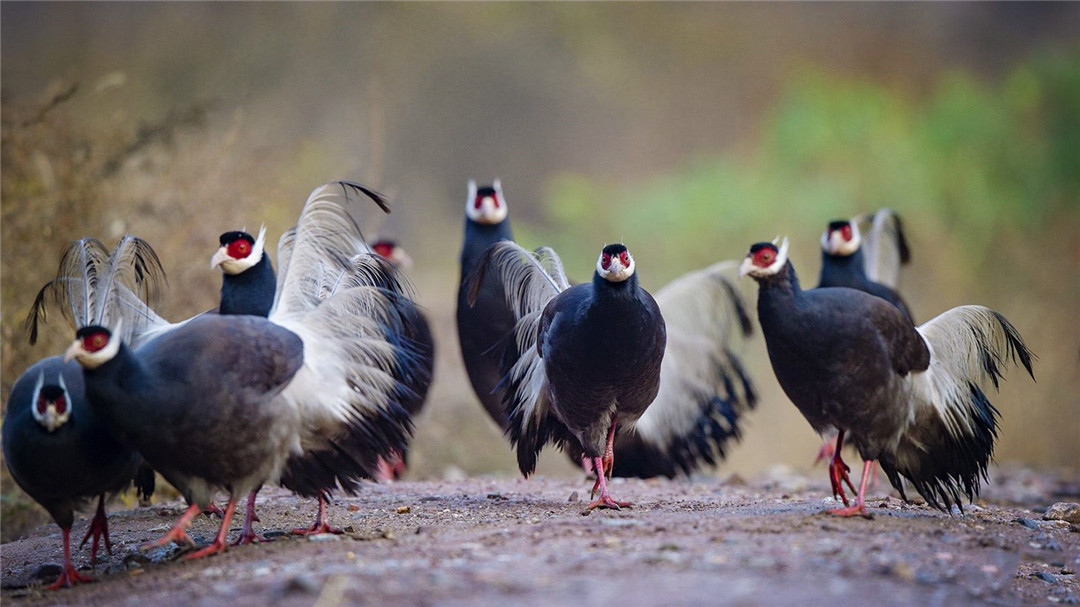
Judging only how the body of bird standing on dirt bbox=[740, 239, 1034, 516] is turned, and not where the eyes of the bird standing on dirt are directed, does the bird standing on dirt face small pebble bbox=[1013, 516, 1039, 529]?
no

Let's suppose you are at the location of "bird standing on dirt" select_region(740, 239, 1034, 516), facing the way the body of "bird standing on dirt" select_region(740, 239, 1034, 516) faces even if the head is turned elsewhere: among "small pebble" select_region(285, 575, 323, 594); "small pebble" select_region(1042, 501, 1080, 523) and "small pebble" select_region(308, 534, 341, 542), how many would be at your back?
1

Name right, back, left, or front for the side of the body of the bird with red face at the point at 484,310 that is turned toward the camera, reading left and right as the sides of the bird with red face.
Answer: front

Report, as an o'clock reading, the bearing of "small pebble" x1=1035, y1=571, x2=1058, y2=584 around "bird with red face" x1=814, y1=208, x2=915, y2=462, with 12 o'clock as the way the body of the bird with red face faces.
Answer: The small pebble is roughly at 10 o'clock from the bird with red face.

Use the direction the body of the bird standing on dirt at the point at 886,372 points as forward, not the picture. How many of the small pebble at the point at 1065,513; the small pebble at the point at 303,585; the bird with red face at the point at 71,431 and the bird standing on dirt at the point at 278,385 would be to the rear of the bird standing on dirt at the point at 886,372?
1

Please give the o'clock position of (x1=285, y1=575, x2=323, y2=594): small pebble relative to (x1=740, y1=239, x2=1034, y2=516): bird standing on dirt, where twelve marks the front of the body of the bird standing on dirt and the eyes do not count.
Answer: The small pebble is roughly at 12 o'clock from the bird standing on dirt.

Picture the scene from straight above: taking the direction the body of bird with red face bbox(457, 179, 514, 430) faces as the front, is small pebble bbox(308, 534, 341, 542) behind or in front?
in front

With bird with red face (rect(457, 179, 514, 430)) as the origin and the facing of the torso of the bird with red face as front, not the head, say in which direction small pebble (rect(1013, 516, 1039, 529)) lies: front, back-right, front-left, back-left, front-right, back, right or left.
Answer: front-left

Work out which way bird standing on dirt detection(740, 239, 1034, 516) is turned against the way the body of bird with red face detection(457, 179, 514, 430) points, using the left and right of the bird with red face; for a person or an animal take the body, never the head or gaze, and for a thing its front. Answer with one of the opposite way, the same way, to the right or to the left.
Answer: to the right

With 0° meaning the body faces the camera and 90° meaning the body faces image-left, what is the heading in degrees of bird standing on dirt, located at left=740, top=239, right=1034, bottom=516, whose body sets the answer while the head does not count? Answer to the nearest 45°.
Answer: approximately 45°

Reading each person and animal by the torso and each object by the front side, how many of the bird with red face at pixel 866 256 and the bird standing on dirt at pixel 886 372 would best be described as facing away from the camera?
0

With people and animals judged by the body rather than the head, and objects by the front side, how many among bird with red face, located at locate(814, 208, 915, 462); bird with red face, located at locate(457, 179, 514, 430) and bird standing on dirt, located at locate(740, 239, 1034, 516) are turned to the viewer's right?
0

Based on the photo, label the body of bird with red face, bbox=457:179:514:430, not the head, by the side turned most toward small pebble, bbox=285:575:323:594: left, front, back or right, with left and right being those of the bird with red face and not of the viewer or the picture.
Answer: front

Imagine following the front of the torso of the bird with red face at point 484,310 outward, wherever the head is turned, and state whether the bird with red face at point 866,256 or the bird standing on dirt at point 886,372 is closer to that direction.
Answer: the bird standing on dirt

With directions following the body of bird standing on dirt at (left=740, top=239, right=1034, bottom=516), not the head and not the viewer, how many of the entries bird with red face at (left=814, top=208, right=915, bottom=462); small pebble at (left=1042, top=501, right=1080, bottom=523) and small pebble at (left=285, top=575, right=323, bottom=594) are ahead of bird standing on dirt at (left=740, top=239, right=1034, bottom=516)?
1
